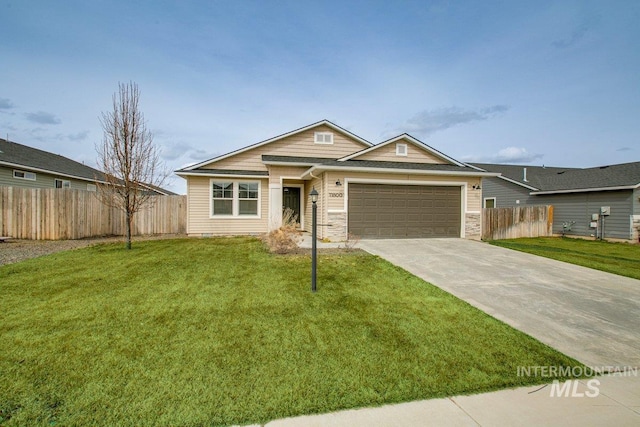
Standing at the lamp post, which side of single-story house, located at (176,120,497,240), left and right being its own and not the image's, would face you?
front

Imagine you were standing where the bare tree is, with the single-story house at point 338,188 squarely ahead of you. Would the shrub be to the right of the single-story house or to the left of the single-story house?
right

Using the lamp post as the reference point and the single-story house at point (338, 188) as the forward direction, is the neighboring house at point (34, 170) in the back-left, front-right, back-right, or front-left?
front-left

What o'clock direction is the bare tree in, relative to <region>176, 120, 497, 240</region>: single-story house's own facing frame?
The bare tree is roughly at 2 o'clock from the single-story house.

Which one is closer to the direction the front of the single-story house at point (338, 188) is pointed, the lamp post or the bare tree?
the lamp post

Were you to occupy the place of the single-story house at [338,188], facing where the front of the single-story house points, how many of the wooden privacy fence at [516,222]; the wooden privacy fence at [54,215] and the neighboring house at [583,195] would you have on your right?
1

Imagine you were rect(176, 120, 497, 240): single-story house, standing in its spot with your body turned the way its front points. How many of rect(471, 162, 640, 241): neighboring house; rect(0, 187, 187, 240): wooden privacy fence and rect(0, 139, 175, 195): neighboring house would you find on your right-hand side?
2

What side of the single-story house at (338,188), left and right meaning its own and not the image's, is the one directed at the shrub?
front

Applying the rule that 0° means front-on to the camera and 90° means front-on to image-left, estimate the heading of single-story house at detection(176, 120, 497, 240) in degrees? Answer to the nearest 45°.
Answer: approximately 0°

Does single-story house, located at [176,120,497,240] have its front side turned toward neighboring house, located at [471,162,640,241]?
no

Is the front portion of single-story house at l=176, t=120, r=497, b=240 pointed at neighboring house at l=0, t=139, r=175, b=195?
no

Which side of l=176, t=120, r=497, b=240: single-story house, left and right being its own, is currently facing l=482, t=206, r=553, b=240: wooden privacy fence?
left

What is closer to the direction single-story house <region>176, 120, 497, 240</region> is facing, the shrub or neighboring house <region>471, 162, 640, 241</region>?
the shrub

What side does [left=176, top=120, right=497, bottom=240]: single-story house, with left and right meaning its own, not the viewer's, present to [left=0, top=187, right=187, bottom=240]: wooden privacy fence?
right

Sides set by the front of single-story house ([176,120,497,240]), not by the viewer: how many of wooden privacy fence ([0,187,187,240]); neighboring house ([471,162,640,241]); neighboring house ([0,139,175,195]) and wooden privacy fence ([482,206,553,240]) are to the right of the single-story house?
2
